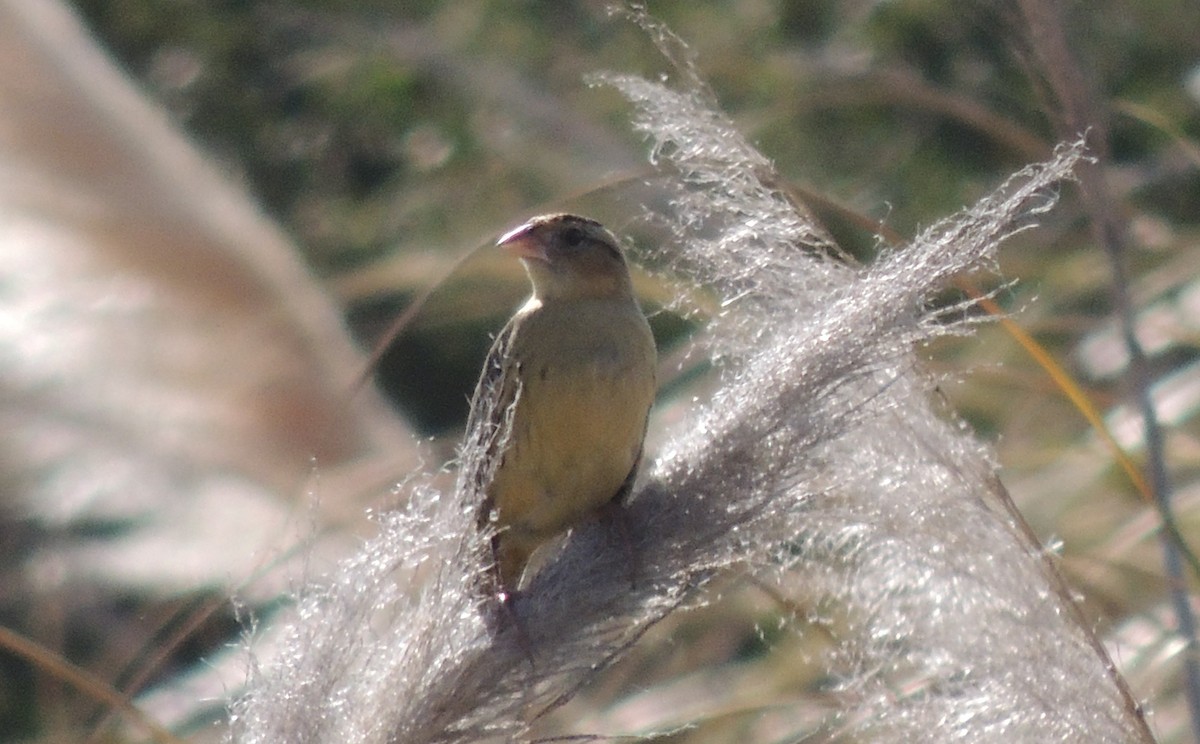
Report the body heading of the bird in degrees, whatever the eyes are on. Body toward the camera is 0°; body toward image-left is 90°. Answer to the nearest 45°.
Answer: approximately 315°
